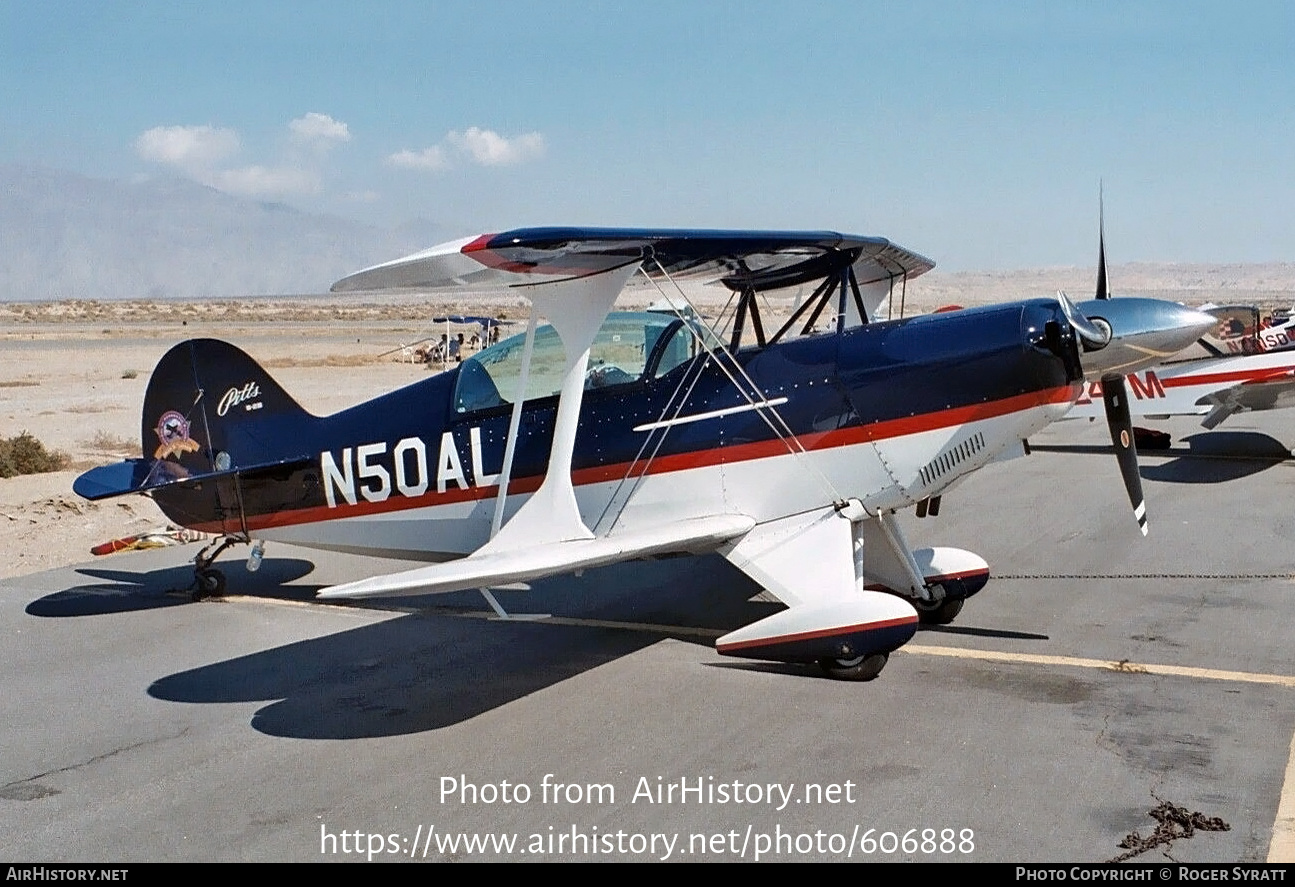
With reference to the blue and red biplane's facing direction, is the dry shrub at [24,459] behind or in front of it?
behind

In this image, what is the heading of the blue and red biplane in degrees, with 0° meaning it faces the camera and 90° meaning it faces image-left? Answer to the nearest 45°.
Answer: approximately 315°
